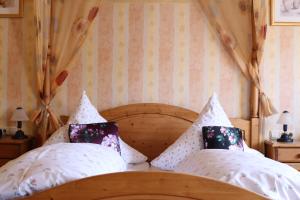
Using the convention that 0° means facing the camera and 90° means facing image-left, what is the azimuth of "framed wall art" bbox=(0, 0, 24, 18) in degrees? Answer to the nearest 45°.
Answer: approximately 0°

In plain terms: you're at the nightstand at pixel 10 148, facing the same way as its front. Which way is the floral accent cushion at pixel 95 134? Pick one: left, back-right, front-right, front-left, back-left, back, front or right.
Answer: front-left

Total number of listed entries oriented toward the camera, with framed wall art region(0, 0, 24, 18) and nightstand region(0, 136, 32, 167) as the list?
2

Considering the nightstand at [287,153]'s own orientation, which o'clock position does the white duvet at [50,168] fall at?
The white duvet is roughly at 1 o'clock from the nightstand.

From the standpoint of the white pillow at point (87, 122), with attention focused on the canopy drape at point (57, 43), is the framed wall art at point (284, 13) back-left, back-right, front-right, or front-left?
back-right
